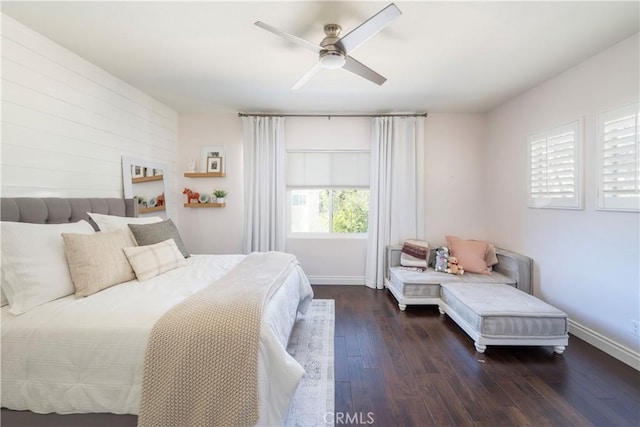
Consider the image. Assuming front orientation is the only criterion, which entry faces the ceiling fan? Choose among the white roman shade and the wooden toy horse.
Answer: the white roman shade

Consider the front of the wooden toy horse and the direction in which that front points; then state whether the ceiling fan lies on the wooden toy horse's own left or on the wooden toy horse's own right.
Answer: on the wooden toy horse's own left

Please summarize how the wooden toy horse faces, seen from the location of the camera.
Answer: facing to the left of the viewer

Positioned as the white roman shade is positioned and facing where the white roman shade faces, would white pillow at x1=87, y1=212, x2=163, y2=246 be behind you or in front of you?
in front

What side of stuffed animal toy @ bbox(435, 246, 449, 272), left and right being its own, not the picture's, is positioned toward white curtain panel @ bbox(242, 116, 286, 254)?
right

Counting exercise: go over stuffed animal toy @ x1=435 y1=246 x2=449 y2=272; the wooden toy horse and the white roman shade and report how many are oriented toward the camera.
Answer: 2

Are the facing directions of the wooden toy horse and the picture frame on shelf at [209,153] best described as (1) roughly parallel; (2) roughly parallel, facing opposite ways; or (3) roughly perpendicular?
roughly perpendicular

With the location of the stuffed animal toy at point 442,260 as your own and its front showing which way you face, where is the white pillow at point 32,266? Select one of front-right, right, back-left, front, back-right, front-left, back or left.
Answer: front-right

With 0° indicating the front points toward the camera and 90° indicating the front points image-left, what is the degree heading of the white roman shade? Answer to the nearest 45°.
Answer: approximately 0°

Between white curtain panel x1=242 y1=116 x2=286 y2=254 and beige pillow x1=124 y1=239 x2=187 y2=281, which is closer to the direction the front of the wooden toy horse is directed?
the beige pillow

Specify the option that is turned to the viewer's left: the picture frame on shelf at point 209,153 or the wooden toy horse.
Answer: the wooden toy horse

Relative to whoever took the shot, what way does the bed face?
facing the viewer and to the right of the viewer

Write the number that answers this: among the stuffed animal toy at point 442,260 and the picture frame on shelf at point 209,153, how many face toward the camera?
2
